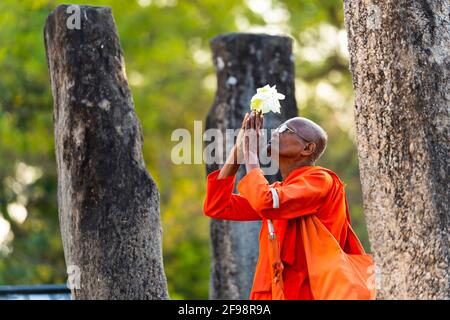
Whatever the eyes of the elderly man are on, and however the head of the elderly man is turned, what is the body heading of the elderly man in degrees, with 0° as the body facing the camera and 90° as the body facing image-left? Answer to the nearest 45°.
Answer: approximately 90°

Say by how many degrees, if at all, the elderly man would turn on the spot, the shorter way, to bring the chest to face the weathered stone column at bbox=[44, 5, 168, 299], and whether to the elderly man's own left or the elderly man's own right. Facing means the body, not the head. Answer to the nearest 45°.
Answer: approximately 45° to the elderly man's own right

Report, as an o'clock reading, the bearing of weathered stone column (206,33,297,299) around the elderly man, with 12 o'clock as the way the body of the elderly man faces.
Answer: The weathered stone column is roughly at 3 o'clock from the elderly man.

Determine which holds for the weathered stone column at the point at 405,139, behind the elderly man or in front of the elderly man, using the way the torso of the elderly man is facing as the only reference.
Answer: behind

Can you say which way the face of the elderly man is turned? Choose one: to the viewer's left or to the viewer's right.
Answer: to the viewer's left
